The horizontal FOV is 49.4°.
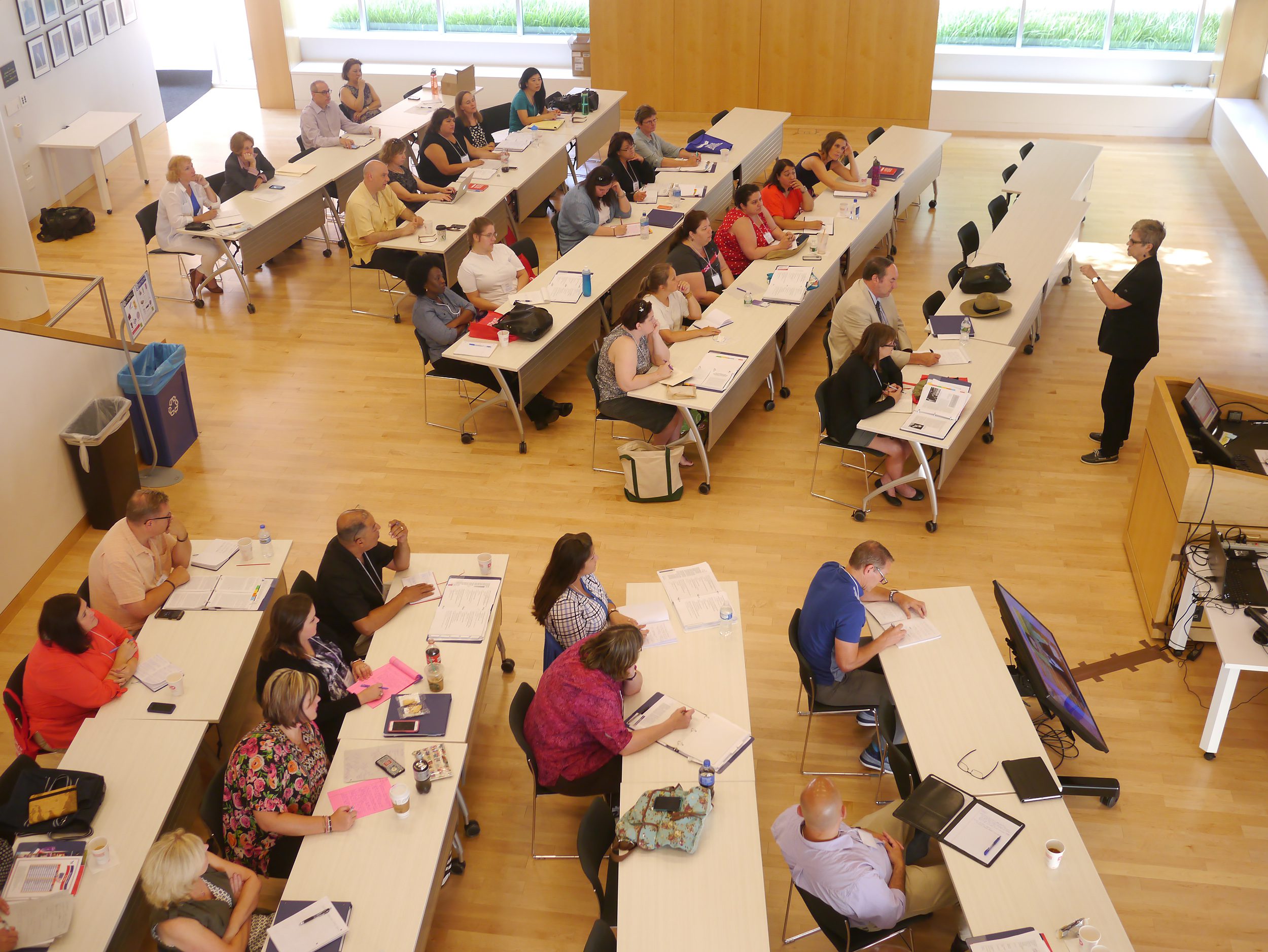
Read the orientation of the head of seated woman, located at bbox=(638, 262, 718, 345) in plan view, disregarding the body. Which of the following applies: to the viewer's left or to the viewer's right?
to the viewer's right

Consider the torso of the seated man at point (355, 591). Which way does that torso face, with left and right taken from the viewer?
facing to the right of the viewer

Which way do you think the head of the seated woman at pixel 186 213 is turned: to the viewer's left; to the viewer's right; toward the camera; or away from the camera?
to the viewer's right

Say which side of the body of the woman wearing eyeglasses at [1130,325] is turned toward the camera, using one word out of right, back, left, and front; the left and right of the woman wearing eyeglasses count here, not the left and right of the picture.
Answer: left

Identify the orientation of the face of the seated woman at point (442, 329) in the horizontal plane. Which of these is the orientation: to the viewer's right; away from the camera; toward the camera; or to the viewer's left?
to the viewer's right

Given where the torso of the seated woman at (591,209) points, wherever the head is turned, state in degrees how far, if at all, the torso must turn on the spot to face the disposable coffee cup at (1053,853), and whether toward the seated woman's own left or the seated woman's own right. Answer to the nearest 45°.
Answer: approximately 45° to the seated woman's own right

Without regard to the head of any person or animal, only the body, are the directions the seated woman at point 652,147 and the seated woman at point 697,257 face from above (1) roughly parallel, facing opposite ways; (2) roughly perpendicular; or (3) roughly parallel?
roughly parallel

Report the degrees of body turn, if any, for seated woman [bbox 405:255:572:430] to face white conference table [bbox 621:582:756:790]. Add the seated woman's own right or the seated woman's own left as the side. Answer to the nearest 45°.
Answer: approximately 45° to the seated woman's own right

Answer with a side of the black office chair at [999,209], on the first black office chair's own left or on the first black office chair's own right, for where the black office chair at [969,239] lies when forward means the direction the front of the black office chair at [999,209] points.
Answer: on the first black office chair's own right

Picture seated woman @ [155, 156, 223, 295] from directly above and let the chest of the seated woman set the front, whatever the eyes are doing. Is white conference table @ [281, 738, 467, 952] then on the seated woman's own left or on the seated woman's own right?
on the seated woman's own right

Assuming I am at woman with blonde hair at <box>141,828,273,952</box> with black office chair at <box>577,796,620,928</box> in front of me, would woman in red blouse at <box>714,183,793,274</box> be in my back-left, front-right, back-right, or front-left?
front-left

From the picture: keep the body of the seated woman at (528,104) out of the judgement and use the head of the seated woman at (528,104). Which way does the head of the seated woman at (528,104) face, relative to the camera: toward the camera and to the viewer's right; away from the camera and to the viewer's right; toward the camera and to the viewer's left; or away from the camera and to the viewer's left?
toward the camera and to the viewer's right

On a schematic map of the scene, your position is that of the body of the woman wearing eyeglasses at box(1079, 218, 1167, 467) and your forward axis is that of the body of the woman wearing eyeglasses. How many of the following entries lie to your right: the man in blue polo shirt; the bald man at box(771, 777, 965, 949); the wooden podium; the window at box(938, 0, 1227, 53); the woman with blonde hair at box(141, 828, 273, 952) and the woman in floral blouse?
1

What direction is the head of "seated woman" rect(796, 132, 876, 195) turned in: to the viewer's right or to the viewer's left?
to the viewer's right

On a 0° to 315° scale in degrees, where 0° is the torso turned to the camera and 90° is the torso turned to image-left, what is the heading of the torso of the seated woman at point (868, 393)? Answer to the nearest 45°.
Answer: approximately 270°

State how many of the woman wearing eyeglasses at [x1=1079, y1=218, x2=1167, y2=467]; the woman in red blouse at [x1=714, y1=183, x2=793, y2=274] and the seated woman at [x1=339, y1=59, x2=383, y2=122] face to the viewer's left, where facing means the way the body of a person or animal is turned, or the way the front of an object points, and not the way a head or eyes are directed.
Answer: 1

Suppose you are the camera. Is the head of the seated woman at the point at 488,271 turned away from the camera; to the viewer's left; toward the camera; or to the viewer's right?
to the viewer's right
